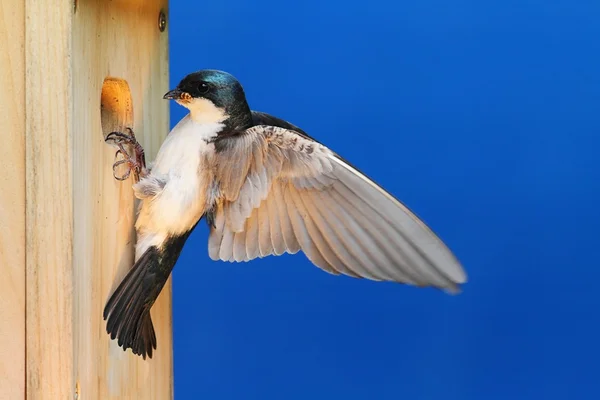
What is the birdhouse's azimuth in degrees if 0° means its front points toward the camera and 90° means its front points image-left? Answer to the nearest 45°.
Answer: approximately 315°
